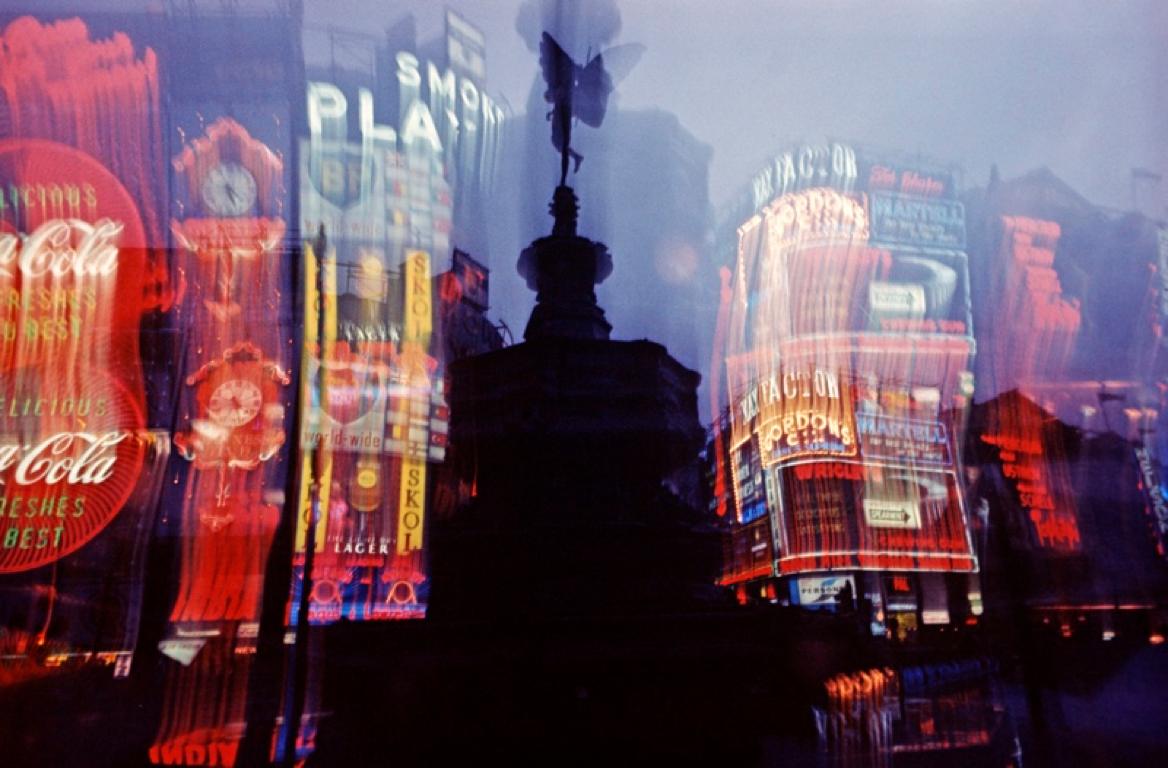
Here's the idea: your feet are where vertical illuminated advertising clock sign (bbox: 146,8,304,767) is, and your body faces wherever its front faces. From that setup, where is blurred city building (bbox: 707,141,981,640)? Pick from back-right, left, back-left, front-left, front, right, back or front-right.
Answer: left

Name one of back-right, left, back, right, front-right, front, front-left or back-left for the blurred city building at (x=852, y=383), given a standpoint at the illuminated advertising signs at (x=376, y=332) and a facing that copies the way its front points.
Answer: left

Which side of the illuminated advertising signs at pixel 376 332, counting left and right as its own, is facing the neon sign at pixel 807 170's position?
left

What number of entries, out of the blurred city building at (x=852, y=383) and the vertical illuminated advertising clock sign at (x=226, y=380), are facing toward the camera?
2

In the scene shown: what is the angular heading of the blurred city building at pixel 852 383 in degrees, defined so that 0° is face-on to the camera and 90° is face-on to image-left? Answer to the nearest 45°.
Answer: approximately 0°

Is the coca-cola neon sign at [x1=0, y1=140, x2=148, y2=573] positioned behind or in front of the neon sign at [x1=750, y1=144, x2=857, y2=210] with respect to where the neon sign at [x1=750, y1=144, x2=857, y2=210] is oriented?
in front
